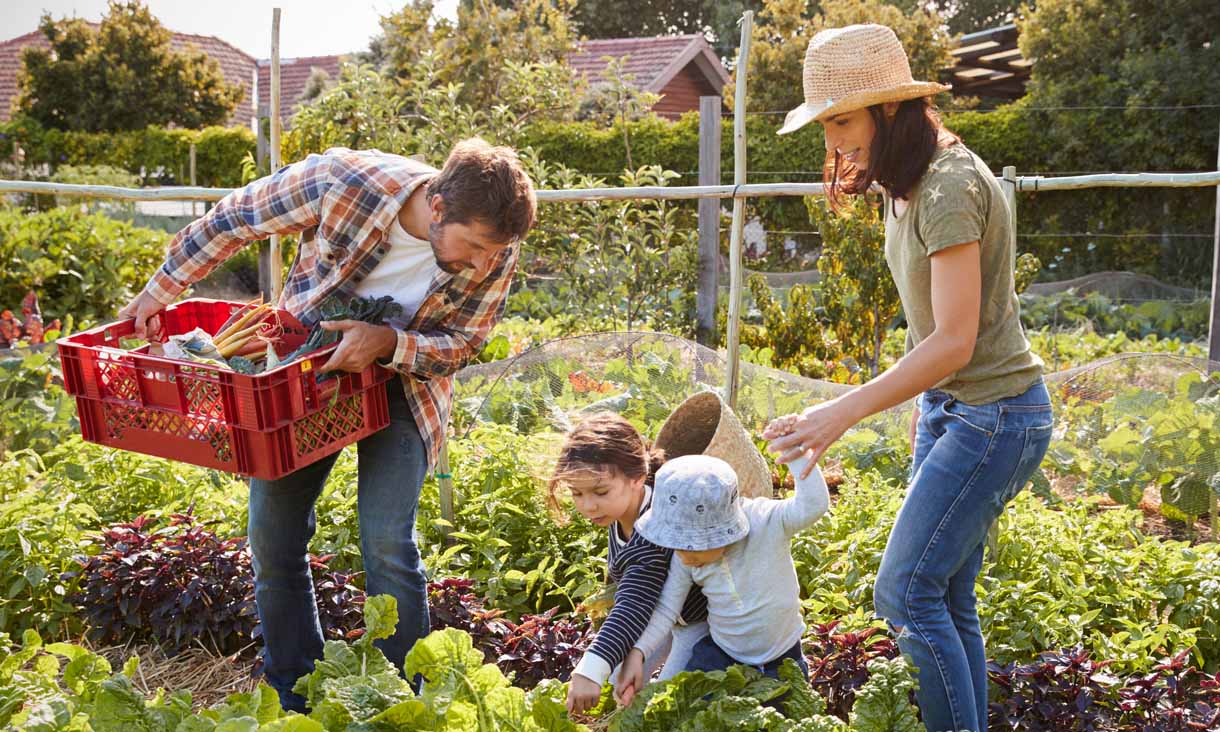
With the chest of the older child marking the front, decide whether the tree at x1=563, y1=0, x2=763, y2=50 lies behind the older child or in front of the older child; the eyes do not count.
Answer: behind

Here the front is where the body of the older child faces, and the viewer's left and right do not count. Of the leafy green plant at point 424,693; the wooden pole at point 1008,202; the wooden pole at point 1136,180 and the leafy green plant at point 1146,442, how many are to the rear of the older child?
3

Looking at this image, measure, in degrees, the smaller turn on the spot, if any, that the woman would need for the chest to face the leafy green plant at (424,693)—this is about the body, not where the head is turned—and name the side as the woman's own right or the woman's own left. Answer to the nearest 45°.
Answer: approximately 45° to the woman's own left

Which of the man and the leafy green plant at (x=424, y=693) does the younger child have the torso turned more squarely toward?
the leafy green plant

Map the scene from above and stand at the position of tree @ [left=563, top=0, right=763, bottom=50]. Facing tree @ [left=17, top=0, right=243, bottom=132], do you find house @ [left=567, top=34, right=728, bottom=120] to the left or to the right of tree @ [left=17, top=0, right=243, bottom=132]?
left

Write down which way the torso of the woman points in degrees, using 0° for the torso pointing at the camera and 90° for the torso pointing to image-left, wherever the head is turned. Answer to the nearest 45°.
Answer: approximately 90°

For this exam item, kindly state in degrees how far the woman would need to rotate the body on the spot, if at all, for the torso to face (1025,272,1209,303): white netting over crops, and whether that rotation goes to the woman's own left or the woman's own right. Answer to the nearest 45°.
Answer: approximately 90° to the woman's own right

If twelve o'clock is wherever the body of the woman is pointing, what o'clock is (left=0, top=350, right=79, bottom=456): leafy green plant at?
The leafy green plant is roughly at 1 o'clock from the woman.

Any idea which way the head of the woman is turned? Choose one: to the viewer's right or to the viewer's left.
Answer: to the viewer's left
